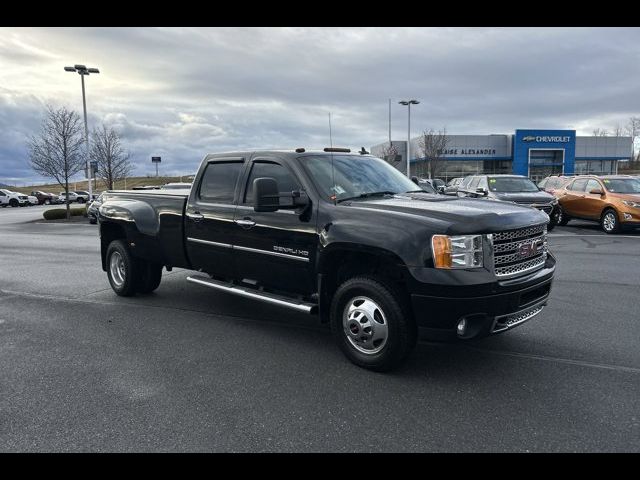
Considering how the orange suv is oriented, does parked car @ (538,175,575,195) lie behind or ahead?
behind

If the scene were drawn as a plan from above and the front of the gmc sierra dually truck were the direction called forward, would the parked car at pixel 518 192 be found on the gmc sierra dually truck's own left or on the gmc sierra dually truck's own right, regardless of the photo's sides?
on the gmc sierra dually truck's own left

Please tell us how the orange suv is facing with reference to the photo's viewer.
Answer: facing the viewer and to the right of the viewer

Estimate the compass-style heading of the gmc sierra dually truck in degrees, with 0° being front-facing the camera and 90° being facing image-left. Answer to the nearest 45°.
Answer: approximately 315°

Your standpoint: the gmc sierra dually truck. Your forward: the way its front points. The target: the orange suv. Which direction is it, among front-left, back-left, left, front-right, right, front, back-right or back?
left

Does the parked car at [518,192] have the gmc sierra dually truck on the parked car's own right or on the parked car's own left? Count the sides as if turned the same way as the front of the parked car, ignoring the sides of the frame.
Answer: on the parked car's own right

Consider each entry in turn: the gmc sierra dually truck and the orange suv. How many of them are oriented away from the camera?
0
